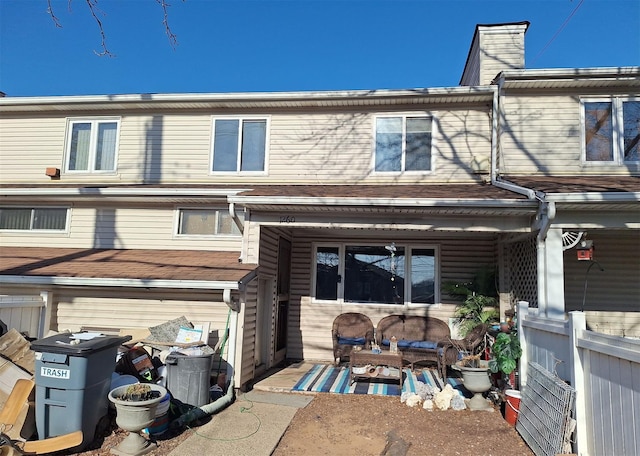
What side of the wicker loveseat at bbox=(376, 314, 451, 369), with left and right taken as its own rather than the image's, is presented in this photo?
front

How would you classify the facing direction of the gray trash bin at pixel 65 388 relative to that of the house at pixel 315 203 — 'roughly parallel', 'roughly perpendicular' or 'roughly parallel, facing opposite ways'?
roughly parallel

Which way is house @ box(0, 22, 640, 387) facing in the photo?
toward the camera

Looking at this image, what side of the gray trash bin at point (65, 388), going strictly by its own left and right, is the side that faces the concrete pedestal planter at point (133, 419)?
left

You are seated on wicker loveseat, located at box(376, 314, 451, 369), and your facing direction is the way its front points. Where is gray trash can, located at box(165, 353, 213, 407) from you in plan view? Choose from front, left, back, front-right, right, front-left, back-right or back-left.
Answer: front-right

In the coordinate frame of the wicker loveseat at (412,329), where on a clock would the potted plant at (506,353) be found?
The potted plant is roughly at 11 o'clock from the wicker loveseat.

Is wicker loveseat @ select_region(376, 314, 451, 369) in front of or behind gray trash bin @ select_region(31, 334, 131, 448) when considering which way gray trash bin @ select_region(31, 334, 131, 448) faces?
behind

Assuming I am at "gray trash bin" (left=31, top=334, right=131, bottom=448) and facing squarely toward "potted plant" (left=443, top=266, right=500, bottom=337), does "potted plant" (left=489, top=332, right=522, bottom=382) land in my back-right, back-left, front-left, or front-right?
front-right

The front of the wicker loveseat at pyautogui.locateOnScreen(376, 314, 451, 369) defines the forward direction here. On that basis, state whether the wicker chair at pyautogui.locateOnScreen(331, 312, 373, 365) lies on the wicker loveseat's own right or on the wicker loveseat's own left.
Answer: on the wicker loveseat's own right

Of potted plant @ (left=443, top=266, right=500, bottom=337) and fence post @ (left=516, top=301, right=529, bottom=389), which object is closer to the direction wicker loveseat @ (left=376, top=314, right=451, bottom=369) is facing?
the fence post

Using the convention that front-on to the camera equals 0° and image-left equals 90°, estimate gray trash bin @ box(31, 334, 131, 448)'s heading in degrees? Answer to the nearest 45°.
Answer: approximately 45°

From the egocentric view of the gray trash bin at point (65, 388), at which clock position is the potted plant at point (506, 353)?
The potted plant is roughly at 8 o'clock from the gray trash bin.

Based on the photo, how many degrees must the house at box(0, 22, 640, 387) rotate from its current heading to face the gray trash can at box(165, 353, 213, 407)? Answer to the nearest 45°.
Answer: approximately 45° to its right

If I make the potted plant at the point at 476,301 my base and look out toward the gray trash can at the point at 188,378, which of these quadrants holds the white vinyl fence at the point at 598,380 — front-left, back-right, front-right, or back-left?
front-left

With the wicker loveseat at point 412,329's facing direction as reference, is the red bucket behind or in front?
in front
